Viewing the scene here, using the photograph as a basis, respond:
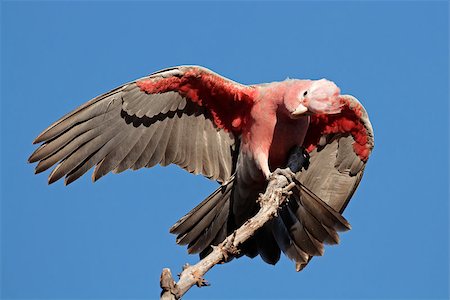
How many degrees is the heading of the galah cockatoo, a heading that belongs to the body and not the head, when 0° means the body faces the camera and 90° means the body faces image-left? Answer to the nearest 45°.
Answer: approximately 315°
